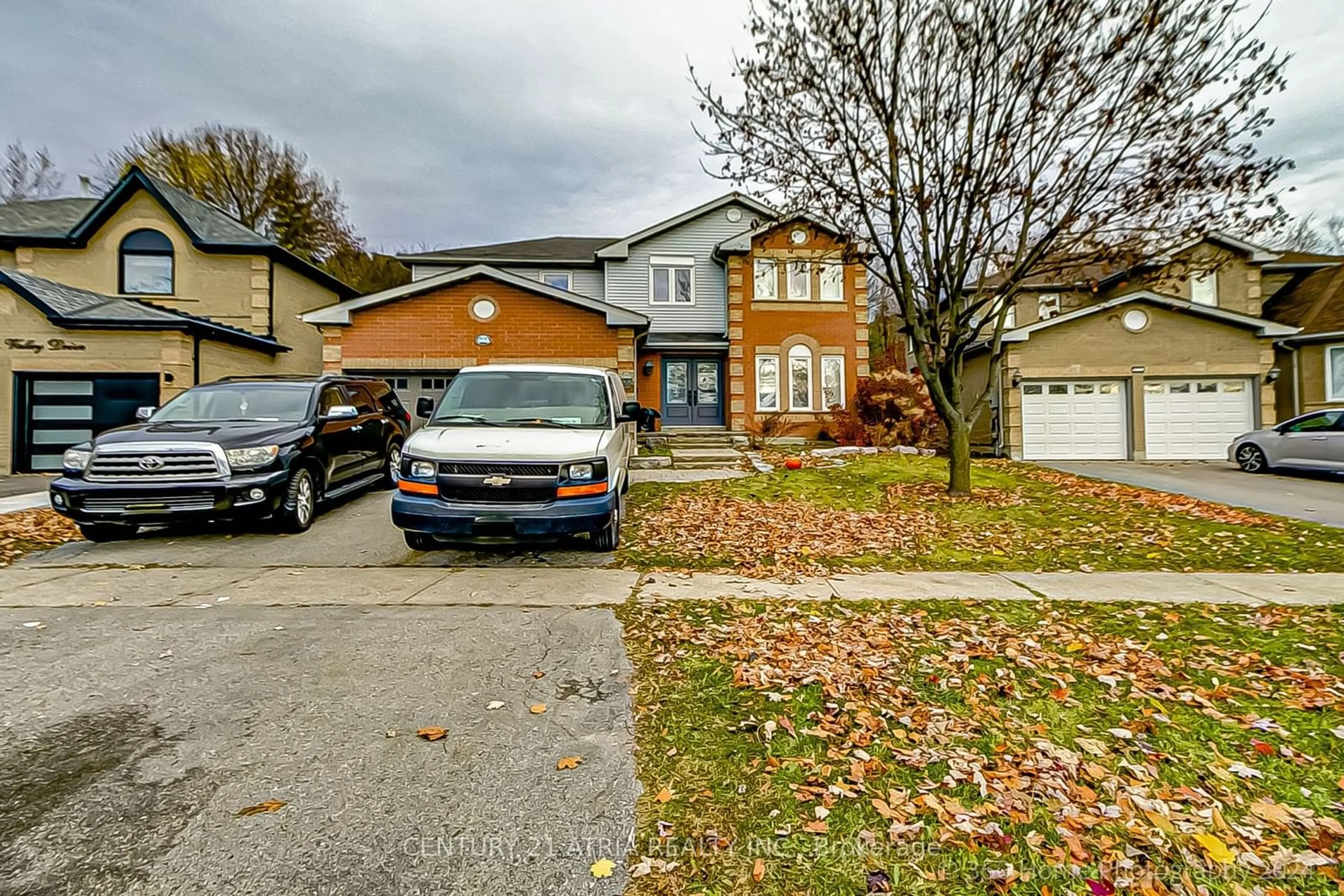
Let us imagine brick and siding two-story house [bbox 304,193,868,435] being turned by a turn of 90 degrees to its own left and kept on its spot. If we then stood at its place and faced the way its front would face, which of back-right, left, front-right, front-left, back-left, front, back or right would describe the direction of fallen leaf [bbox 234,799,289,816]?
right

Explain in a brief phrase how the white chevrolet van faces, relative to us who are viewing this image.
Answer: facing the viewer

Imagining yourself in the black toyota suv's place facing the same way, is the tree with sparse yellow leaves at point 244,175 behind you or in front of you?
behind

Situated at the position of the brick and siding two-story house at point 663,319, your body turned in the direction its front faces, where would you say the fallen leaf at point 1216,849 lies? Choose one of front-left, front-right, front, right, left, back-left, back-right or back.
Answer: front

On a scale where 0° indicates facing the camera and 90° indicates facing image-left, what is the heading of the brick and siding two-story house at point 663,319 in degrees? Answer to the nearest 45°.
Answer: approximately 0°

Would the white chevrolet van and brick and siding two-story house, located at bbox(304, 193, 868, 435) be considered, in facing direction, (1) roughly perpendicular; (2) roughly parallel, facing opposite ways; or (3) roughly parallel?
roughly parallel

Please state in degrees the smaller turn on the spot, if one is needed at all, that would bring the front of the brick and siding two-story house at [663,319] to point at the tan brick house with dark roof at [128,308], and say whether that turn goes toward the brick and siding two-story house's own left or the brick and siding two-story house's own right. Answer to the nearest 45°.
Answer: approximately 90° to the brick and siding two-story house's own right

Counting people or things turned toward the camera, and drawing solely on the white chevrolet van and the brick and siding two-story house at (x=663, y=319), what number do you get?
2

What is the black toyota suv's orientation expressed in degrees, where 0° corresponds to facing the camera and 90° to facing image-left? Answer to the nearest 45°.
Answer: approximately 45°

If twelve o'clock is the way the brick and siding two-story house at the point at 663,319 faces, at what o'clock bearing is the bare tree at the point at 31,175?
The bare tree is roughly at 4 o'clock from the brick and siding two-story house.

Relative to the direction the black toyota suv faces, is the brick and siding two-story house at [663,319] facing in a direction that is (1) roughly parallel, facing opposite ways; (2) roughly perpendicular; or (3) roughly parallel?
roughly parallel

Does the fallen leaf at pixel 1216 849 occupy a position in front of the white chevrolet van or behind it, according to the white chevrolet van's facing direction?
in front

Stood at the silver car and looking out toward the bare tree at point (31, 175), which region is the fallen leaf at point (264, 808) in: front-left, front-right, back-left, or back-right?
front-left

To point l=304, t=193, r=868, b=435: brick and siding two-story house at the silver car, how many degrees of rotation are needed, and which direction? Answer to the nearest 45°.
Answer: approximately 45° to its left

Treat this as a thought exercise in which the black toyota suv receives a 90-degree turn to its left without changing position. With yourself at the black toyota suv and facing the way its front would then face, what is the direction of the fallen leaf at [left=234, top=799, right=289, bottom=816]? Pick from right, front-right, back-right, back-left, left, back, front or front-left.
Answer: front-right
